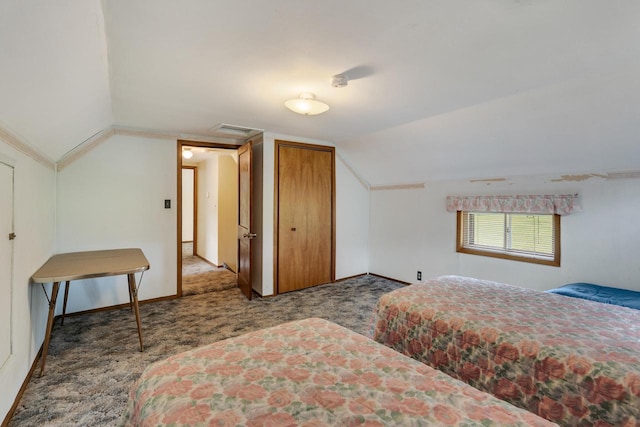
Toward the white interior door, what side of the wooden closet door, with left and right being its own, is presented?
right

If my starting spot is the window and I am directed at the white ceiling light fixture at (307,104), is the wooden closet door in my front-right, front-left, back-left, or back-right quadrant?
front-right

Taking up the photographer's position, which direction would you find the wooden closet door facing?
facing the viewer and to the right of the viewer

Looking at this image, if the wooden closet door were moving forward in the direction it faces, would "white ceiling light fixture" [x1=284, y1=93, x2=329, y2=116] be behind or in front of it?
in front

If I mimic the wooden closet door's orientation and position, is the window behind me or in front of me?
in front

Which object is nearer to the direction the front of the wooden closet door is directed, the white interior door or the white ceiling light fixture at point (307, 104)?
the white ceiling light fixture
